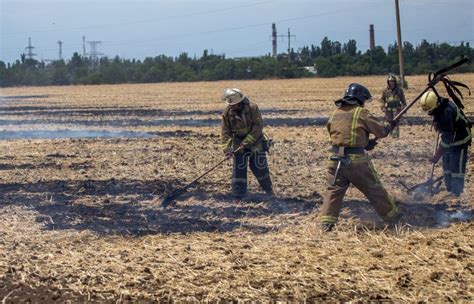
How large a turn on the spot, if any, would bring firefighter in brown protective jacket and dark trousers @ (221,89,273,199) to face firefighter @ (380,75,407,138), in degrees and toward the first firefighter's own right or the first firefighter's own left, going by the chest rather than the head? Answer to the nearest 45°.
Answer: approximately 180°

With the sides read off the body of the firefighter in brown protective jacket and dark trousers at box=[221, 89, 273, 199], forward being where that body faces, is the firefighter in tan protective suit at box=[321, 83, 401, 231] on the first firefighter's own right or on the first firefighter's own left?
on the first firefighter's own left

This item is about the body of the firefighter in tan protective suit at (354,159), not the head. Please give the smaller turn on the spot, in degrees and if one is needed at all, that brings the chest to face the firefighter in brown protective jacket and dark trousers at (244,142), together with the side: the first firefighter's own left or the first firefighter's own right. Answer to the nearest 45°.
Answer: approximately 90° to the first firefighter's own left

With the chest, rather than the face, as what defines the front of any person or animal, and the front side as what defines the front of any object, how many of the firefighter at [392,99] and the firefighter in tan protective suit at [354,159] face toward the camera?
1

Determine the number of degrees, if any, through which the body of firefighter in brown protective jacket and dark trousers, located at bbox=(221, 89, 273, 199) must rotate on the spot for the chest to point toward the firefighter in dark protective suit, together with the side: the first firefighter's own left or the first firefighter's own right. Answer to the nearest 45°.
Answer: approximately 135° to the first firefighter's own left

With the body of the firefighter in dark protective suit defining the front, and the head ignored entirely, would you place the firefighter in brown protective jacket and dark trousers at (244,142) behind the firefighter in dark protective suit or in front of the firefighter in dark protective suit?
in front

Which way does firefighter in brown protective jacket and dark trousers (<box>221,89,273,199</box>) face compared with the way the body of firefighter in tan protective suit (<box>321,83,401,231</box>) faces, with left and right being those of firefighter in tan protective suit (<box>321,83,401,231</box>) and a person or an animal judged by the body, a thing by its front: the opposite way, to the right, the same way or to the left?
the opposite way

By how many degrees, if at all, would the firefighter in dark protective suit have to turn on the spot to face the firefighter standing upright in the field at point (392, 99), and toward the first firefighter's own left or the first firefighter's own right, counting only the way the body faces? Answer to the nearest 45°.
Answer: approximately 90° to the first firefighter's own right

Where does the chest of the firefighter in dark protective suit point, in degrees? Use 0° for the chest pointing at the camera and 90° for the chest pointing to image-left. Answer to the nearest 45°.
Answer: approximately 90°

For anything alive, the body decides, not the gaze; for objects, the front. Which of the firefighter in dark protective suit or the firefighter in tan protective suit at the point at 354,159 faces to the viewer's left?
the firefighter in dark protective suit

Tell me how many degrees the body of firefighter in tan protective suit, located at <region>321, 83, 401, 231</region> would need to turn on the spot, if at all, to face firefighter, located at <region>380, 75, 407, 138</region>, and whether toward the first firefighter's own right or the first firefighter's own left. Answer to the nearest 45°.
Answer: approximately 45° to the first firefighter's own left

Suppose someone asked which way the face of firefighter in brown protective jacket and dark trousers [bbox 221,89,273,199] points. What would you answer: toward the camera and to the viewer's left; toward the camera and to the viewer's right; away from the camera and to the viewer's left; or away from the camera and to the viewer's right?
toward the camera and to the viewer's left

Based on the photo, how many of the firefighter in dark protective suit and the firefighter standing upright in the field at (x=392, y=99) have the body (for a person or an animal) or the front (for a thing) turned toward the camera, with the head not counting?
1

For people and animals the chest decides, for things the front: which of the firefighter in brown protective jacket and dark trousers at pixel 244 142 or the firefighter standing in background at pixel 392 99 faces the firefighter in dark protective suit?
the firefighter standing in background
